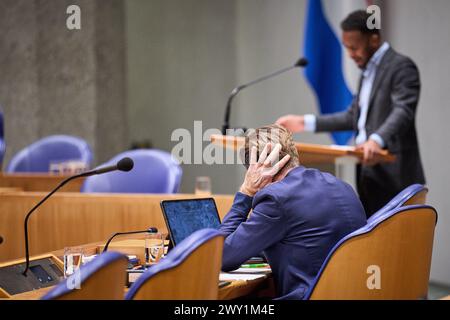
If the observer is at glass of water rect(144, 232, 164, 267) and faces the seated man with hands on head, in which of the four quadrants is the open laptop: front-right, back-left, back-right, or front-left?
front-left

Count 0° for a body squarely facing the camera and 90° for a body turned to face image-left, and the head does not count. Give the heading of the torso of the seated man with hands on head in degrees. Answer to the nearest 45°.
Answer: approximately 135°

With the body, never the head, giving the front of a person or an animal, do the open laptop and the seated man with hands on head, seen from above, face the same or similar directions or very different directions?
very different directions

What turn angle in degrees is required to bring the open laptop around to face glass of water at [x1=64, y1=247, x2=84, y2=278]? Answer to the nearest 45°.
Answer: approximately 90° to its right

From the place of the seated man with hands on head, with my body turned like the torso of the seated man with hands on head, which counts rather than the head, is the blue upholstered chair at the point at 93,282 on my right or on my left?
on my left

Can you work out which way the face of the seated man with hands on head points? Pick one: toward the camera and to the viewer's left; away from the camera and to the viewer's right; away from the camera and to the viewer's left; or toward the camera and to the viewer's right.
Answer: away from the camera and to the viewer's left

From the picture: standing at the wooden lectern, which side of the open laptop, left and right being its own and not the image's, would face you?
left

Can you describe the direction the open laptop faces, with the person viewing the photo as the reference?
facing the viewer and to the right of the viewer

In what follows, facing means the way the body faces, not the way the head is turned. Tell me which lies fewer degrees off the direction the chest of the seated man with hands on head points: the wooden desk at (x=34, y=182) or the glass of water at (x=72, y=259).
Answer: the wooden desk
